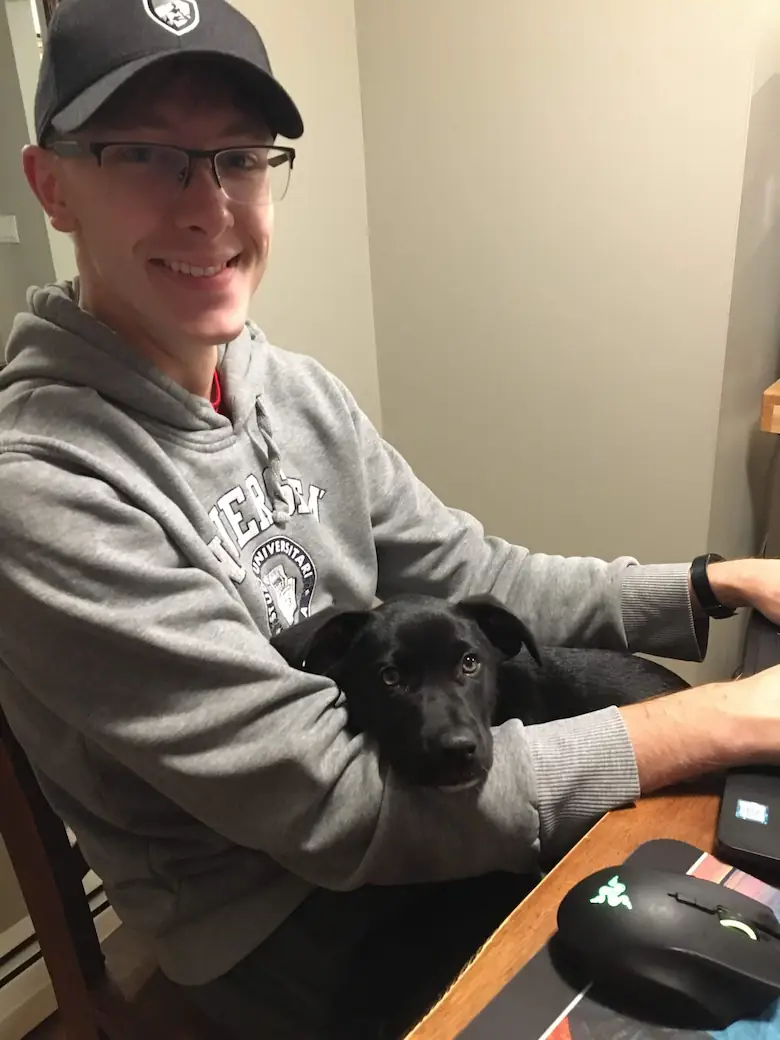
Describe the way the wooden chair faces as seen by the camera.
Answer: facing to the right of the viewer

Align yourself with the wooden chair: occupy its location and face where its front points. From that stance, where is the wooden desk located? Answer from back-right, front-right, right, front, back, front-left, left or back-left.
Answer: front-right

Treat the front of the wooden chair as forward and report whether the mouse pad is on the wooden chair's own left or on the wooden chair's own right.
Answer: on the wooden chair's own right

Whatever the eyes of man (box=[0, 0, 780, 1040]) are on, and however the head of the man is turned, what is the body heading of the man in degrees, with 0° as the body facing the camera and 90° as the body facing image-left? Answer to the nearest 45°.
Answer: approximately 315°
